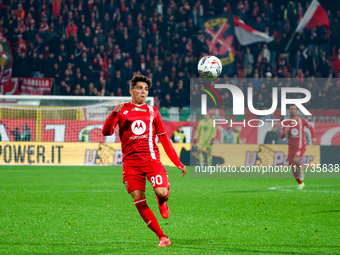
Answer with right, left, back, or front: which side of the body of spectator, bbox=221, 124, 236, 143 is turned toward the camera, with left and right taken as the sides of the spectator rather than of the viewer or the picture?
front

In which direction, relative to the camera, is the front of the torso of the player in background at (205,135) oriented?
toward the camera

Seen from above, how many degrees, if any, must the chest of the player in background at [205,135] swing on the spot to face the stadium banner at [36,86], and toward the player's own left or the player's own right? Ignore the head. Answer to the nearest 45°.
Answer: approximately 90° to the player's own right

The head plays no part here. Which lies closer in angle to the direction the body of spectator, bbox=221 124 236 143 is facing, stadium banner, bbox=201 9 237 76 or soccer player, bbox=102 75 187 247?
the soccer player

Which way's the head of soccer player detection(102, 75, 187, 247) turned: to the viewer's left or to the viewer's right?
to the viewer's right

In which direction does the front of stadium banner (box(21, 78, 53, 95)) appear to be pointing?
toward the camera

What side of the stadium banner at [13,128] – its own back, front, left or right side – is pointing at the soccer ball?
front

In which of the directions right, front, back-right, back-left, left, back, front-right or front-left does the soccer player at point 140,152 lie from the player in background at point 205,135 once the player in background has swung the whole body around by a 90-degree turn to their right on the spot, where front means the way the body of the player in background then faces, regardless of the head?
left

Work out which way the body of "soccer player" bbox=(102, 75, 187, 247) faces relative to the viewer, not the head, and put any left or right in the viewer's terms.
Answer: facing the viewer

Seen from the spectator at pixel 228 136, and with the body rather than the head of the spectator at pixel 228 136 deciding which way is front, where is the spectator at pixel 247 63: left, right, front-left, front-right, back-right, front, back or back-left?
back

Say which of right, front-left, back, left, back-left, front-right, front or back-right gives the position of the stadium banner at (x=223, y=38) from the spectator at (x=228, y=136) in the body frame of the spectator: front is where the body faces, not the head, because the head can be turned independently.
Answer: back

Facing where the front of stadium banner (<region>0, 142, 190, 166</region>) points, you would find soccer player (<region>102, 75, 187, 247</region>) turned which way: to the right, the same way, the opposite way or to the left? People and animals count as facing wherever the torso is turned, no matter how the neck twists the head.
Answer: the same way

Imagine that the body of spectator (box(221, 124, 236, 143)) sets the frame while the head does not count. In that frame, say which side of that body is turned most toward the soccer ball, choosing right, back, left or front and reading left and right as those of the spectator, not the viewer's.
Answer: front

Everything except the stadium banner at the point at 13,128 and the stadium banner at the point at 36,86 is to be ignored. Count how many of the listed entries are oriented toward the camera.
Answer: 2
